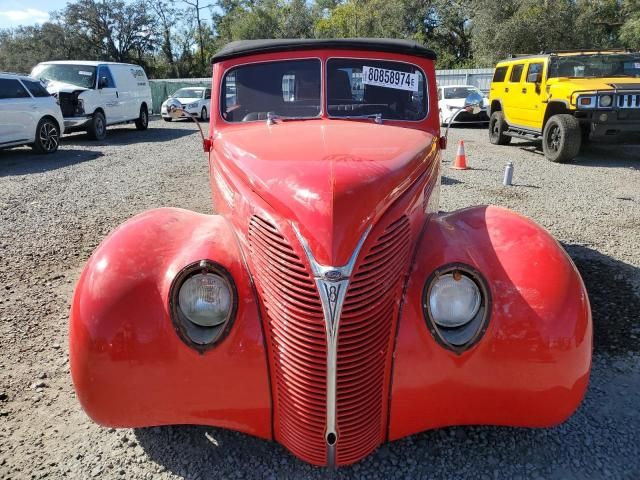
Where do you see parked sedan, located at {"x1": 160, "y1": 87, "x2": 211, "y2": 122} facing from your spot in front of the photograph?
facing the viewer and to the left of the viewer

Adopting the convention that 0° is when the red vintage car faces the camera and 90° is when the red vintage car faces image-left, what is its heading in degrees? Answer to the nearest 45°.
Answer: approximately 0°

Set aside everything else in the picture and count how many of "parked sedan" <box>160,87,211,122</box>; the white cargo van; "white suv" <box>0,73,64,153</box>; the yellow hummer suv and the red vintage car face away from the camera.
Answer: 0

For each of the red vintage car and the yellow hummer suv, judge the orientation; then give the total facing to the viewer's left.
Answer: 0

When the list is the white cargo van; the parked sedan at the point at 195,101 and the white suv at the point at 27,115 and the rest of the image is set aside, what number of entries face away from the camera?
0

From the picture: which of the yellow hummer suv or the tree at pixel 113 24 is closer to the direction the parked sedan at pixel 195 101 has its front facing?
the yellow hummer suv

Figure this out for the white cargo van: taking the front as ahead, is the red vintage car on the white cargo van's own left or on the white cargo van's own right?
on the white cargo van's own left

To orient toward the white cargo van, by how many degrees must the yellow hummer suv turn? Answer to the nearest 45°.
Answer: approximately 135° to its right

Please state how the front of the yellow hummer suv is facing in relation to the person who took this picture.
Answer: facing the viewer and to the right of the viewer

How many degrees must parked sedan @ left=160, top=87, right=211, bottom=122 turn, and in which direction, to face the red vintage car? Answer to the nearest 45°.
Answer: approximately 45° to its left

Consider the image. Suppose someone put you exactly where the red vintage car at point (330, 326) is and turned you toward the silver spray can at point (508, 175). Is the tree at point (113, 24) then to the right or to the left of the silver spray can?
left

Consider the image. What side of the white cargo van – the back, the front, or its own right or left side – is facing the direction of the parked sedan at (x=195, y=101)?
back
